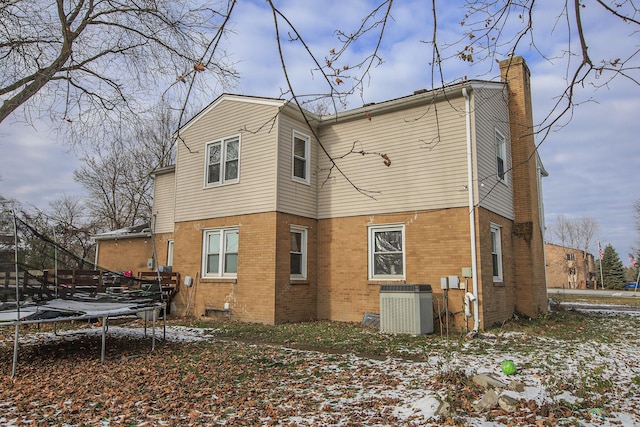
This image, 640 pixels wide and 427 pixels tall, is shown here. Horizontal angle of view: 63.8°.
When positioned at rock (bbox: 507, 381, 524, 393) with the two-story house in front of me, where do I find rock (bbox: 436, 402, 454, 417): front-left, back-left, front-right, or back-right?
back-left

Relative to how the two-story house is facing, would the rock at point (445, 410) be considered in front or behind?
behind

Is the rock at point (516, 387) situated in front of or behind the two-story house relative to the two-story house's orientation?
behind

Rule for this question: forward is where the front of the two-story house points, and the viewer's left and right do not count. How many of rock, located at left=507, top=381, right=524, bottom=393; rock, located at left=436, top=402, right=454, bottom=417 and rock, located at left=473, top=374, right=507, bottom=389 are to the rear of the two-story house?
3

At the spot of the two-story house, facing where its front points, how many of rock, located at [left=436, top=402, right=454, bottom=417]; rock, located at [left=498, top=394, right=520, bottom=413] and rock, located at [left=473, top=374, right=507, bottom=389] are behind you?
3

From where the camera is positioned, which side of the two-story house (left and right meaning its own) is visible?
back

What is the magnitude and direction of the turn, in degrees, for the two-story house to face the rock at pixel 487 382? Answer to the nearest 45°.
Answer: approximately 180°

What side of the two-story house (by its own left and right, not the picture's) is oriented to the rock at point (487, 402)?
back

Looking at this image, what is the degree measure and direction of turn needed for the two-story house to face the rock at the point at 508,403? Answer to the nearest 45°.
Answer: approximately 180°
